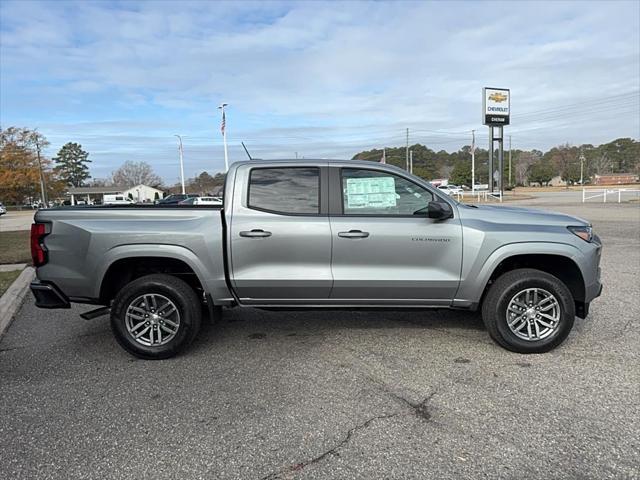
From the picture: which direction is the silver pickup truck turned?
to the viewer's right

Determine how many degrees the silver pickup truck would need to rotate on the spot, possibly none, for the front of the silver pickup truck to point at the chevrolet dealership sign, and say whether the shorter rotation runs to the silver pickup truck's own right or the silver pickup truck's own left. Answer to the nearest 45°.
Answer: approximately 90° to the silver pickup truck's own left

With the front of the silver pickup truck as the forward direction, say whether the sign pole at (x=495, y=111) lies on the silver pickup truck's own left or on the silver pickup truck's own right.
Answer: on the silver pickup truck's own left
